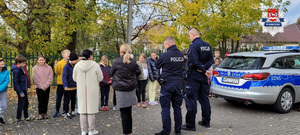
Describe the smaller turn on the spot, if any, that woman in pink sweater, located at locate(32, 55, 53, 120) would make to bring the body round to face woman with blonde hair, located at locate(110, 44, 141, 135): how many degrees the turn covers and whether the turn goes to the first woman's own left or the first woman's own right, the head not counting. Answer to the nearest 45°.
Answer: approximately 45° to the first woman's own left

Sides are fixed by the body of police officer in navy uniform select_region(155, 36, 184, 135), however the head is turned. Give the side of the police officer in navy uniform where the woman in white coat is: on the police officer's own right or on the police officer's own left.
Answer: on the police officer's own left

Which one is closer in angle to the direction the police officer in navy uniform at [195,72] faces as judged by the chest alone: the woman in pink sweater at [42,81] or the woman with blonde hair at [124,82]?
the woman in pink sweater

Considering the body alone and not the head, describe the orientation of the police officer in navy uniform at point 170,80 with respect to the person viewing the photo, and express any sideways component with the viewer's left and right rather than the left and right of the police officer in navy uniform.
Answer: facing away from the viewer and to the left of the viewer

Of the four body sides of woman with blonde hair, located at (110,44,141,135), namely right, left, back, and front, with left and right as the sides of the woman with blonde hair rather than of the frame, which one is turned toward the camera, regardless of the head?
back

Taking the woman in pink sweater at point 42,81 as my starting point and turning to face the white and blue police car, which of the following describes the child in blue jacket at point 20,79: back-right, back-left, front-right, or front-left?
back-right

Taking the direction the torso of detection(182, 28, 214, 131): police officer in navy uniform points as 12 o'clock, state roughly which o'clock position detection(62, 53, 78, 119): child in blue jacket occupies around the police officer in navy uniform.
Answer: The child in blue jacket is roughly at 11 o'clock from the police officer in navy uniform.

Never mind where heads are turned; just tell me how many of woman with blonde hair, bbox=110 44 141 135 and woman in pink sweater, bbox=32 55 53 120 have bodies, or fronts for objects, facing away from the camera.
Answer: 1

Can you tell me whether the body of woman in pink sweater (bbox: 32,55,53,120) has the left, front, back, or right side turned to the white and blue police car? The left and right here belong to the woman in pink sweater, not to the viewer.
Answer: left

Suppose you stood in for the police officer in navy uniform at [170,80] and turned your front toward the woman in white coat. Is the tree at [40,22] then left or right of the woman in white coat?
right
